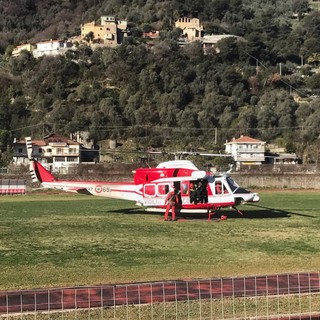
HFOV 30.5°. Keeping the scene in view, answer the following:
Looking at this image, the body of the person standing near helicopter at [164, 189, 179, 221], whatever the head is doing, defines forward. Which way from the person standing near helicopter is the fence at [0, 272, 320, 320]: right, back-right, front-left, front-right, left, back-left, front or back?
back

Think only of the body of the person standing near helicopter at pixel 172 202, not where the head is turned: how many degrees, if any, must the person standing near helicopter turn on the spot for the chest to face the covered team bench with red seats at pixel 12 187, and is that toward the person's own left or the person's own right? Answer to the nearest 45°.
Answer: approximately 45° to the person's own left

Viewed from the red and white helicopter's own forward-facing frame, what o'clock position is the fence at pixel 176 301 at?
The fence is roughly at 3 o'clock from the red and white helicopter.

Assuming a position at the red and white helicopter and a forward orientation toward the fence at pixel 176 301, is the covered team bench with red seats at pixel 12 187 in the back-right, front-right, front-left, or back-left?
back-right

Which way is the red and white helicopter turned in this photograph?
to the viewer's right

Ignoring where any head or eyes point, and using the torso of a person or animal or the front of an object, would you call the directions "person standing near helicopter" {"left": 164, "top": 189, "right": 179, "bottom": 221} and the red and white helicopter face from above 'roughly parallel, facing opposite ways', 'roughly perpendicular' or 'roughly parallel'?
roughly perpendicular
